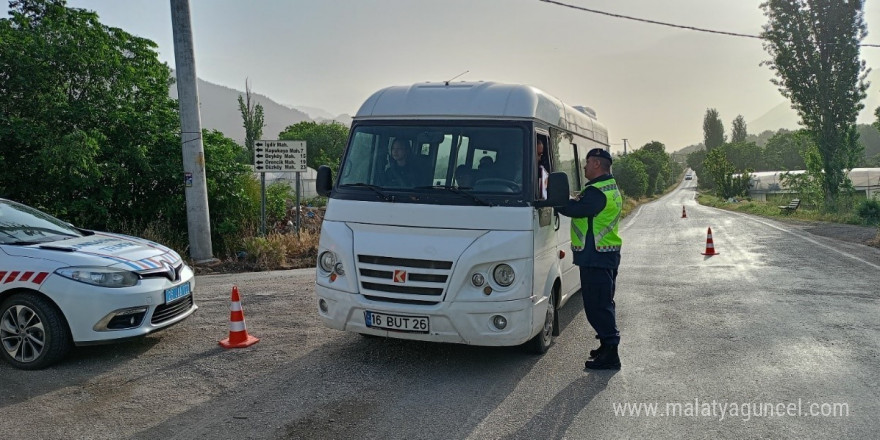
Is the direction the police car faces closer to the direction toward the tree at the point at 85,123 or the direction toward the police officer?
the police officer

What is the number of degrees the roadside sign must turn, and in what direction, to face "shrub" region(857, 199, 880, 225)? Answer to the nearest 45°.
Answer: approximately 90° to its left

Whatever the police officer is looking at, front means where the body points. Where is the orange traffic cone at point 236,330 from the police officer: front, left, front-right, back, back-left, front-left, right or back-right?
front

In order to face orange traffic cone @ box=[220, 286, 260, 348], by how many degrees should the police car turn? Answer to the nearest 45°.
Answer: approximately 45° to its left

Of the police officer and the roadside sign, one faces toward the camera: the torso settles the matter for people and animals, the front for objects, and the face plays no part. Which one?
the roadside sign

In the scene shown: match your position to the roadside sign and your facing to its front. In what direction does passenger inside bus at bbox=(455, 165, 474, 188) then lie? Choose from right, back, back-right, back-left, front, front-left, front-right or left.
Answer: front

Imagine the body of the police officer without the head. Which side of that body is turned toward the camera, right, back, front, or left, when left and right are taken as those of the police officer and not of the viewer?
left

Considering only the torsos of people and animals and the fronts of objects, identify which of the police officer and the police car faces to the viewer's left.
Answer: the police officer

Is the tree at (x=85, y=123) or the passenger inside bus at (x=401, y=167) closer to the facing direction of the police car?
the passenger inside bus

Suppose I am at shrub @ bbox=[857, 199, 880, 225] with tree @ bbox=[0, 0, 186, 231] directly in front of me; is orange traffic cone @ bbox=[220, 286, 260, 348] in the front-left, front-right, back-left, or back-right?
front-left

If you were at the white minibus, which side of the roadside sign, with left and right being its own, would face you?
front

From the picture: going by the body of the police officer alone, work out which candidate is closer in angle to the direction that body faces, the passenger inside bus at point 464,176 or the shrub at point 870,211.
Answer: the passenger inside bus

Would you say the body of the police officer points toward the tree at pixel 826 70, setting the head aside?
no

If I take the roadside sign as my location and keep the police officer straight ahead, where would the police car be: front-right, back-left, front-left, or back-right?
front-right

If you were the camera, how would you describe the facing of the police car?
facing the viewer and to the right of the viewer

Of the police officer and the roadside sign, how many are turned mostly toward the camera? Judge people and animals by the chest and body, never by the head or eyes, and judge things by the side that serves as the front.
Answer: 1

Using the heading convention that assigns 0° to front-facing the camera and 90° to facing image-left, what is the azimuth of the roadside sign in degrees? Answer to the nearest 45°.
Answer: approximately 0°

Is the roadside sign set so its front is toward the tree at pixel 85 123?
no

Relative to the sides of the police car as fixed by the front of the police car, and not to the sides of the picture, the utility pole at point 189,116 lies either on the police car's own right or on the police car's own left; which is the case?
on the police car's own left
